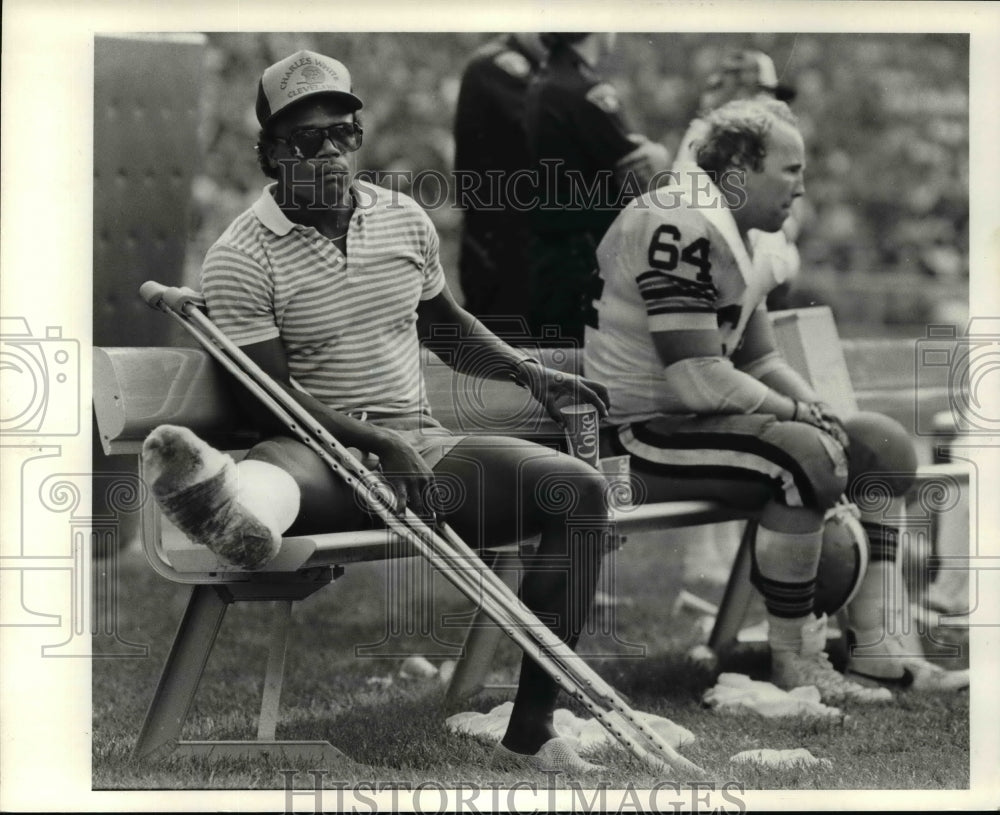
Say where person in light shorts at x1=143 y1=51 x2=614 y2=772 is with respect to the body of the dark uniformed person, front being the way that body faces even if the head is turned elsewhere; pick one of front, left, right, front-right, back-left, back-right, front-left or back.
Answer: back

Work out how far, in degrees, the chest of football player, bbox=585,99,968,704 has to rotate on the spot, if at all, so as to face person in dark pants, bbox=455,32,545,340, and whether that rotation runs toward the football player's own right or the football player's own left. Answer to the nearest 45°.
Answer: approximately 180°

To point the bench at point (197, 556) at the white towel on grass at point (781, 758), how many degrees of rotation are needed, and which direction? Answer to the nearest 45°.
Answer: approximately 45° to its left

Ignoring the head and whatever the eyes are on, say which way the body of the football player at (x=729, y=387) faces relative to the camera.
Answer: to the viewer's right

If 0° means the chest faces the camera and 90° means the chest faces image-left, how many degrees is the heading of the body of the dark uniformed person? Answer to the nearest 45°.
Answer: approximately 225°
